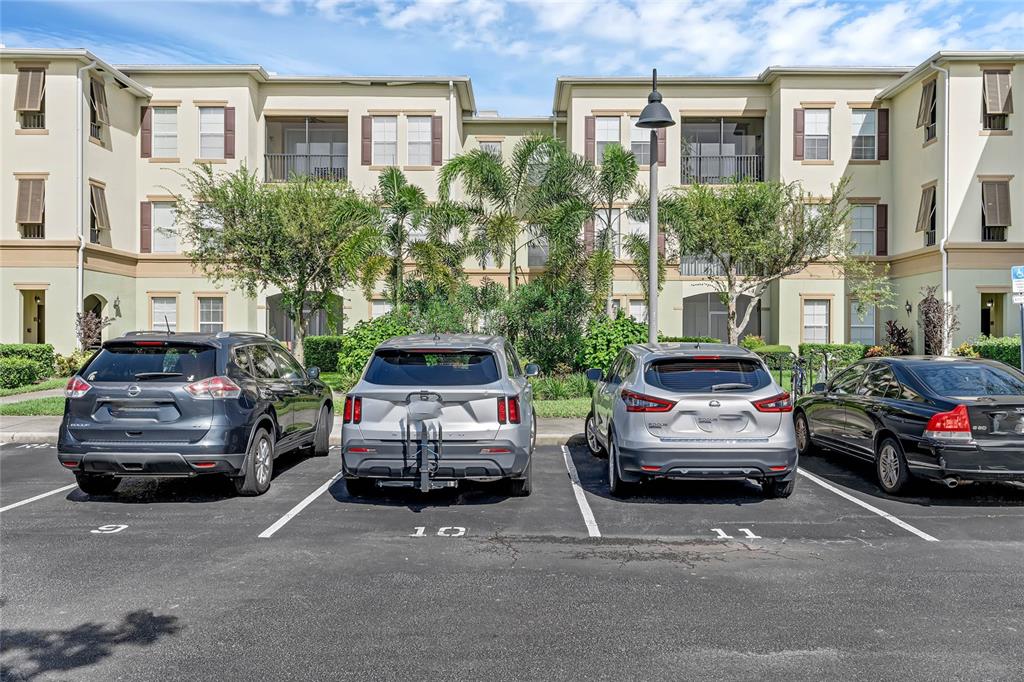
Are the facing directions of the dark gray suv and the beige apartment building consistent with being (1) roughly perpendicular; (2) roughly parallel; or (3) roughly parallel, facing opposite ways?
roughly parallel, facing opposite ways

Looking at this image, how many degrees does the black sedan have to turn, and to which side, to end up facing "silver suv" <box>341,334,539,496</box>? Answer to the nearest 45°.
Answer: approximately 90° to its left

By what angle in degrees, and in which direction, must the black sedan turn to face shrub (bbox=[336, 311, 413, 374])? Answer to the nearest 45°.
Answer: approximately 45° to its left

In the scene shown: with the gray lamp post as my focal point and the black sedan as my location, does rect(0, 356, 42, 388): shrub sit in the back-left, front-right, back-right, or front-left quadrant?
front-left

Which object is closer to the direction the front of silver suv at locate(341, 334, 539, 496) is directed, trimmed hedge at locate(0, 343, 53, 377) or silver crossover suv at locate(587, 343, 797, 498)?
the trimmed hedge

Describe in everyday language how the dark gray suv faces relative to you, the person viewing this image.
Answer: facing away from the viewer and to the right of the viewer

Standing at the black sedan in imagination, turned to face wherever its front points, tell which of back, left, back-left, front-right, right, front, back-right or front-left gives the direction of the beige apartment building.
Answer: front

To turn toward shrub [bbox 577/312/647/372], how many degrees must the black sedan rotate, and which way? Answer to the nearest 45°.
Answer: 0° — it already faces it

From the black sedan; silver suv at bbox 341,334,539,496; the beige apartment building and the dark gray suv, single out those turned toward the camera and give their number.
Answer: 1

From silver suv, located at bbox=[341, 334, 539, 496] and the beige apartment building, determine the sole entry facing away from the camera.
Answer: the silver suv

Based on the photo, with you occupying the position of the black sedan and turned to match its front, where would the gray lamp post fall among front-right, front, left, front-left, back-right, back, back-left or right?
front

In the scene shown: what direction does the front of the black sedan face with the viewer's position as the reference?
facing away from the viewer and to the left of the viewer

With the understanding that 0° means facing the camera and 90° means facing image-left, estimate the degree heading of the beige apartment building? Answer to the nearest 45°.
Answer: approximately 0°

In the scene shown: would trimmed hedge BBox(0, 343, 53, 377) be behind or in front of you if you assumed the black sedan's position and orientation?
in front

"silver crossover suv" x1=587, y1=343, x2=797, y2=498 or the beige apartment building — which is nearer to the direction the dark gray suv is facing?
the beige apartment building

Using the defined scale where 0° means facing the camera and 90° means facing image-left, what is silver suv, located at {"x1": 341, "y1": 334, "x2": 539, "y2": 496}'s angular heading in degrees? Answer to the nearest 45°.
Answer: approximately 180°

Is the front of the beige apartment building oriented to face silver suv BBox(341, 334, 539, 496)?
yes

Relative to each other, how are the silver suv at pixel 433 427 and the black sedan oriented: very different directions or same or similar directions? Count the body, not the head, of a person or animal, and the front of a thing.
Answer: same or similar directions
